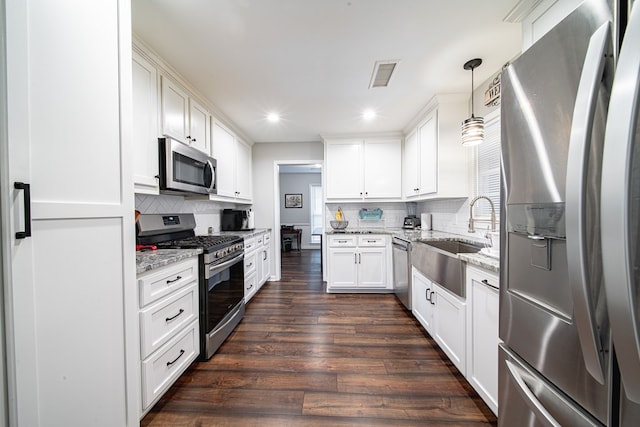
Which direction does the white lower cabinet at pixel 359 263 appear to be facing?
toward the camera

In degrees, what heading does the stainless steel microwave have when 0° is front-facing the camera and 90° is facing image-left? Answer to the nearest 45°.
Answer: approximately 315°

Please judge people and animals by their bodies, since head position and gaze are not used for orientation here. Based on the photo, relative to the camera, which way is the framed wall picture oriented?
toward the camera

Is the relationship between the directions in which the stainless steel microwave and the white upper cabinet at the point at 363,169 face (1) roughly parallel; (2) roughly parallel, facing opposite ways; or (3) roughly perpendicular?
roughly perpendicular

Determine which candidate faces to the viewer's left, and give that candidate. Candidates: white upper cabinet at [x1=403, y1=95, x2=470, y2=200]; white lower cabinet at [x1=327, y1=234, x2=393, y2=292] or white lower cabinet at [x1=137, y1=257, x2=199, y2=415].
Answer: the white upper cabinet

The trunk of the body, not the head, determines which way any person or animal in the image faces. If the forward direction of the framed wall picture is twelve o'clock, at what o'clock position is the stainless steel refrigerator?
The stainless steel refrigerator is roughly at 12 o'clock from the framed wall picture.

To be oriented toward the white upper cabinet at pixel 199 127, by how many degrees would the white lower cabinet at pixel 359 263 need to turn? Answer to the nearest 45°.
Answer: approximately 45° to its right

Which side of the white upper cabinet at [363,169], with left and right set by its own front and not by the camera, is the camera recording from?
front

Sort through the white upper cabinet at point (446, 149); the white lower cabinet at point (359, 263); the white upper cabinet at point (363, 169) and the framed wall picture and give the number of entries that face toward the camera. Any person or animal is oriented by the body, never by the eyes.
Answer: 3

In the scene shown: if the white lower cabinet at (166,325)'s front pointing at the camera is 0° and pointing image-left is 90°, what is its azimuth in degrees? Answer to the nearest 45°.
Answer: approximately 315°

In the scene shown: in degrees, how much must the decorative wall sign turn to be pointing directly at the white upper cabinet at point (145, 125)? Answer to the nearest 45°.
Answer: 0° — it already faces it

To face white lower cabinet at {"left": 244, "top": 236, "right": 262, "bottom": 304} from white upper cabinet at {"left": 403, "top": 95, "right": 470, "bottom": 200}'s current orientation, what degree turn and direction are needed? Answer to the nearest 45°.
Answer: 0° — it already faces it

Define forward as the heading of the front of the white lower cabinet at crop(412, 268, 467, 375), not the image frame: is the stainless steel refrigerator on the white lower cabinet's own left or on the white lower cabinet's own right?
on the white lower cabinet's own left

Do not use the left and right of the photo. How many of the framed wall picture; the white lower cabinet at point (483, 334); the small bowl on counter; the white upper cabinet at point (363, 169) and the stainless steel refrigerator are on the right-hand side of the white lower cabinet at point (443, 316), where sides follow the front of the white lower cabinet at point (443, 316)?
3

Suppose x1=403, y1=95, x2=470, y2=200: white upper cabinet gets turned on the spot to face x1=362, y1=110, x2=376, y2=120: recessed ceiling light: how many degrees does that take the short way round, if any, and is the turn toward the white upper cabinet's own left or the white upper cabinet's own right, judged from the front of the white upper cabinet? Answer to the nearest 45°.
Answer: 0° — it already faces it

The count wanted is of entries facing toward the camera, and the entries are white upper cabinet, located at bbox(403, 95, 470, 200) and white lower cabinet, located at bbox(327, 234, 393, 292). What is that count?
1

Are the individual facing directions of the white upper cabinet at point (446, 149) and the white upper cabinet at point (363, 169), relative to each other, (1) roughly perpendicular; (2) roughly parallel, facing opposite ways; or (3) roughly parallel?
roughly perpendicular

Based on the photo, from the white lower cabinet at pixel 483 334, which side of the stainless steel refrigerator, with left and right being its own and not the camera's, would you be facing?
right
